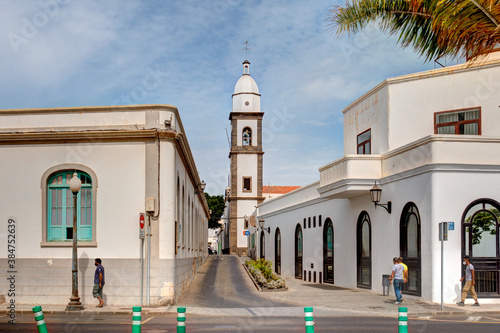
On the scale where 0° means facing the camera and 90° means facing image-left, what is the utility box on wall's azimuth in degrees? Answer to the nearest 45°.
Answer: approximately 0°

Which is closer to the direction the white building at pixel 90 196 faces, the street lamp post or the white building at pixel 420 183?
the street lamp post

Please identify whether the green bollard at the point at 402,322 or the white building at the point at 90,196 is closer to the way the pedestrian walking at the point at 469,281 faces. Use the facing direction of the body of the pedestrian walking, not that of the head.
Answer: the white building

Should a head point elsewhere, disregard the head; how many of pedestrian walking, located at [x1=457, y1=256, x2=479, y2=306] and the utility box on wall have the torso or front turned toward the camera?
1

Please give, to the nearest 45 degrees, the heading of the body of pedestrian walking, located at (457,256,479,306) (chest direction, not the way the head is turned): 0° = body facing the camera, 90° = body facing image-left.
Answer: approximately 90°

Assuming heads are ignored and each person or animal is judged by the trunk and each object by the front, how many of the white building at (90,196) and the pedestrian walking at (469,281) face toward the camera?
1
